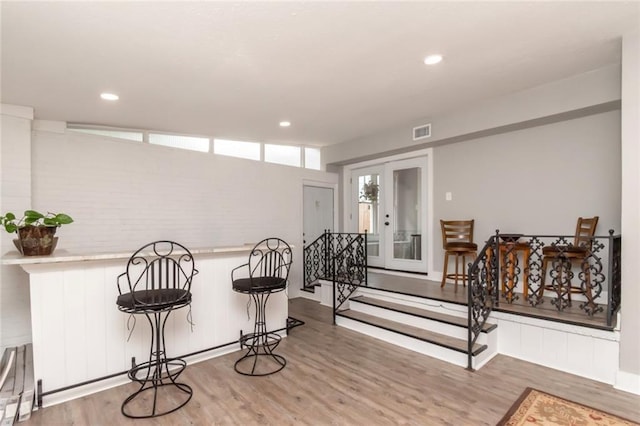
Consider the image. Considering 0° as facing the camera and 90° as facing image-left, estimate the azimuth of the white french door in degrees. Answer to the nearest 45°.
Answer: approximately 45°

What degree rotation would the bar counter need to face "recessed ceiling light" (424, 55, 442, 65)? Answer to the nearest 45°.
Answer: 0° — it already faces it

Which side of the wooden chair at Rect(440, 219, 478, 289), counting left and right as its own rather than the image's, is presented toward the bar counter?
right

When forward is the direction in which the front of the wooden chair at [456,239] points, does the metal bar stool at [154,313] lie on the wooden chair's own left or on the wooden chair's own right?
on the wooden chair's own right

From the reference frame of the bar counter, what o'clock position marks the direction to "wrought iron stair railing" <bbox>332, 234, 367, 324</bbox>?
The wrought iron stair railing is roughly at 10 o'clock from the bar counter.
